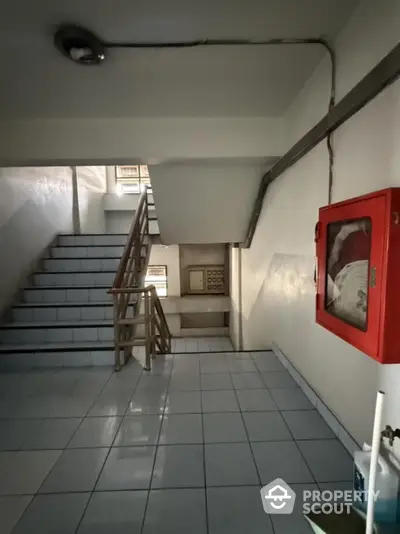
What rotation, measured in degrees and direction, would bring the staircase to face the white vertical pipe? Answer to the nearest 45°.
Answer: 0° — it already faces it

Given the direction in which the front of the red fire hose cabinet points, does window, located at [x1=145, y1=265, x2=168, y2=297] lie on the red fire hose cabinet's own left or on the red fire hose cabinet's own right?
on the red fire hose cabinet's own right

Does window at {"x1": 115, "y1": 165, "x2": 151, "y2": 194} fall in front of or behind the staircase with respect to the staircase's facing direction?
behind

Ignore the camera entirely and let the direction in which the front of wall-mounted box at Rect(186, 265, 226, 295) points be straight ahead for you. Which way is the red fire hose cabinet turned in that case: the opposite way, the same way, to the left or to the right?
to the right

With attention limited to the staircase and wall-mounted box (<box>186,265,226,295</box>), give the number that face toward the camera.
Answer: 2

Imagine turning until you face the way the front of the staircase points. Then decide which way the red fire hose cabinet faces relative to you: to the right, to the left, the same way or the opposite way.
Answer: to the right

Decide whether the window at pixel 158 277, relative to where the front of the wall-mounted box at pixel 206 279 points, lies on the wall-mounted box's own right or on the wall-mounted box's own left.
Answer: on the wall-mounted box's own right

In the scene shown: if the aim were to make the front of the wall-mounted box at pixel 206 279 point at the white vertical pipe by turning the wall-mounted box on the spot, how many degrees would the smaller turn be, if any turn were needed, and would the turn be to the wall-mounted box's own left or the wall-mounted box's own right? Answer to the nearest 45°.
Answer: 0° — it already faces it

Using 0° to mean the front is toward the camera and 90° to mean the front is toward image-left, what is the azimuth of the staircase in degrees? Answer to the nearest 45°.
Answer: approximately 0°

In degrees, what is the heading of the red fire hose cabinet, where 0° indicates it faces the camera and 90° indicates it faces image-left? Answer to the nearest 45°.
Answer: approximately 45°

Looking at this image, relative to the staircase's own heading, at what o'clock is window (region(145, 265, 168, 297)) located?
The window is roughly at 7 o'clock from the staircase.
